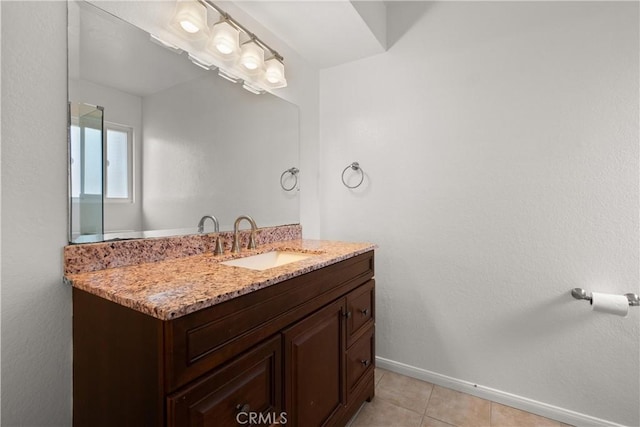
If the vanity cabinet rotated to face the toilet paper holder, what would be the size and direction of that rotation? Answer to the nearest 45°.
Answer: approximately 45° to its left

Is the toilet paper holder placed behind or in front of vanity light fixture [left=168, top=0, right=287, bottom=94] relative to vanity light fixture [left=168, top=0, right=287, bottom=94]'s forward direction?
in front

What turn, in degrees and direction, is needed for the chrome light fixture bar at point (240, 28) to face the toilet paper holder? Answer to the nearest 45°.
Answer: approximately 45° to its left

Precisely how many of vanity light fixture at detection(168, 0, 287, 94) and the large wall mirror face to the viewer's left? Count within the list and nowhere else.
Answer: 0

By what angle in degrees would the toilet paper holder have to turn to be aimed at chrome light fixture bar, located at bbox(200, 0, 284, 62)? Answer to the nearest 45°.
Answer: approximately 45° to its right

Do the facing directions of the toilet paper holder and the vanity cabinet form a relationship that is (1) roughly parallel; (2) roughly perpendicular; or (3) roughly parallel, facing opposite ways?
roughly perpendicular

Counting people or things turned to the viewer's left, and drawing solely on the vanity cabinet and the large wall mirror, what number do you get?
0

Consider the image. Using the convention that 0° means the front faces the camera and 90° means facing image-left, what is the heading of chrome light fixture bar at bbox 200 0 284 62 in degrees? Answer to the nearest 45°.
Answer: approximately 315°

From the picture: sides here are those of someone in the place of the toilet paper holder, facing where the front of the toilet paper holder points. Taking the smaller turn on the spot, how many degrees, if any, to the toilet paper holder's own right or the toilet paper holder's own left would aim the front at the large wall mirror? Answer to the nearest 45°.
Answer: approximately 45° to the toilet paper holder's own right

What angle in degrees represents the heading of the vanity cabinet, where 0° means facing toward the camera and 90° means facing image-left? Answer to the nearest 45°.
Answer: approximately 315°
